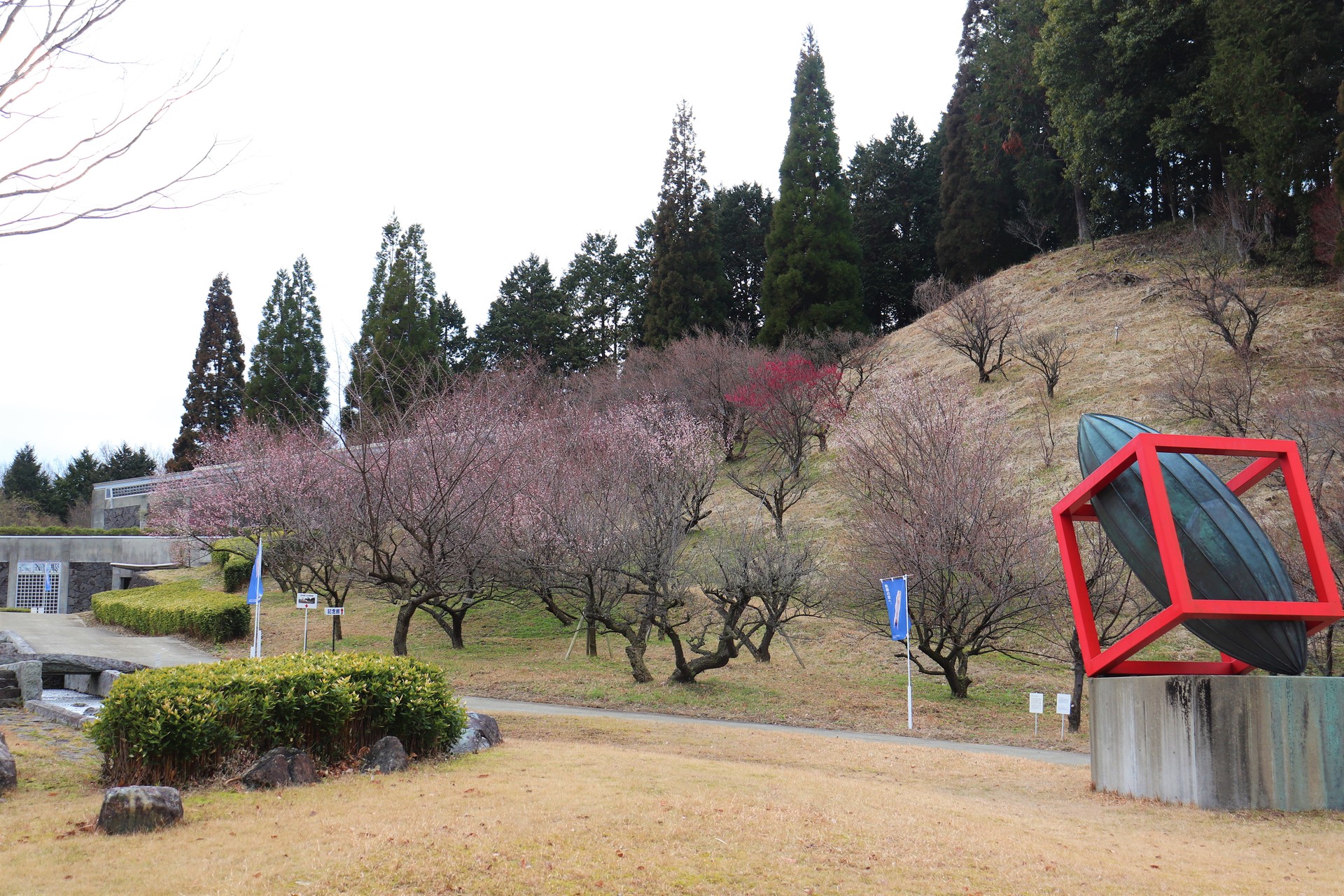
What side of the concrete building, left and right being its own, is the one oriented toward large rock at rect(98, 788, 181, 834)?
front

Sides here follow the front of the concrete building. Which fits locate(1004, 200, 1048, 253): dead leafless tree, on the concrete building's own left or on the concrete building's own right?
on the concrete building's own left

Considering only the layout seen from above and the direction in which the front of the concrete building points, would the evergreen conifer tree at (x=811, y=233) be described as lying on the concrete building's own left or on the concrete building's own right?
on the concrete building's own left

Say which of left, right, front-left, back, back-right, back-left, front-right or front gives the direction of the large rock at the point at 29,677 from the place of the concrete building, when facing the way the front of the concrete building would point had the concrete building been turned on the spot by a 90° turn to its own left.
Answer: right

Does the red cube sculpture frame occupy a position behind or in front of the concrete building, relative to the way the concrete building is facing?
in front

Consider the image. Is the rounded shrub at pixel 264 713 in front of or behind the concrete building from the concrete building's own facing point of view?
in front

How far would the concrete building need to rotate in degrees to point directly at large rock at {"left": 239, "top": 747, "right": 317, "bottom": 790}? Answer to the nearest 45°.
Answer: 0° — it already faces it

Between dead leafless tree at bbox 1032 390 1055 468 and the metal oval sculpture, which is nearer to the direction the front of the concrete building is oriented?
the metal oval sculpture

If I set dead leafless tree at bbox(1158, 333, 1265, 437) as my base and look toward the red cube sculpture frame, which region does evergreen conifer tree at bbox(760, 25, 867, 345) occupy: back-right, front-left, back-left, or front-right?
back-right

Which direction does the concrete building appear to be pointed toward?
toward the camera

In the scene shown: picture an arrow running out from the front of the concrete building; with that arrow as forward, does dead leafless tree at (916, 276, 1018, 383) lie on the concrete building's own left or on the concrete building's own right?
on the concrete building's own left

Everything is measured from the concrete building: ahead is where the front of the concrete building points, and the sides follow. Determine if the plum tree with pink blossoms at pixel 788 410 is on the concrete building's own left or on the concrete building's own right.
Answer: on the concrete building's own left

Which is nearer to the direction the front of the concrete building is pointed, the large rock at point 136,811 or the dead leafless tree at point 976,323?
the large rock
